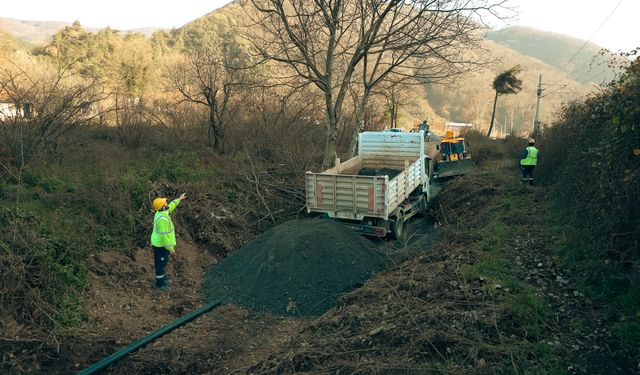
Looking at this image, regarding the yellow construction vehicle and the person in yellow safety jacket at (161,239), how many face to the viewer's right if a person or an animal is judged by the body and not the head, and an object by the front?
1

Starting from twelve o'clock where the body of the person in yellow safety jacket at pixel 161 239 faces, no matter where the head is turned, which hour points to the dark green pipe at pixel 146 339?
The dark green pipe is roughly at 3 o'clock from the person in yellow safety jacket.

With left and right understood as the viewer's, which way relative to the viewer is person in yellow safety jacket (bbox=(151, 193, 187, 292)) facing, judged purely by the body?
facing to the right of the viewer

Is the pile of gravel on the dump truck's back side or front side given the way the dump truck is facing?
on the back side

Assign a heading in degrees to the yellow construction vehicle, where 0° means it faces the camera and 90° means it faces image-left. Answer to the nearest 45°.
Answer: approximately 0°

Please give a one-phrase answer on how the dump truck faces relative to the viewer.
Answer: facing away from the viewer and to the right of the viewer

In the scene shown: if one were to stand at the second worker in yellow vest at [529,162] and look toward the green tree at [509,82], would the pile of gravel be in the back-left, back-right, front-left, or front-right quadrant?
back-left

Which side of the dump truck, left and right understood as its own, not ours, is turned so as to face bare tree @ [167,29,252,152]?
left
